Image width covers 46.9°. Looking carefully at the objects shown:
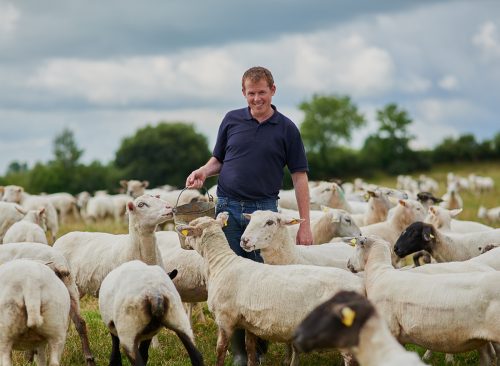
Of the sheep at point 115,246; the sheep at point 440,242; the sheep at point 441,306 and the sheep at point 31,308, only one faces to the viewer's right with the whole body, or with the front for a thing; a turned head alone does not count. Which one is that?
the sheep at point 115,246

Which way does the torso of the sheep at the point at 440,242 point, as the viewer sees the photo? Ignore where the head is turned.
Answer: to the viewer's left

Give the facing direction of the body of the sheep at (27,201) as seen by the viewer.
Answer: to the viewer's left

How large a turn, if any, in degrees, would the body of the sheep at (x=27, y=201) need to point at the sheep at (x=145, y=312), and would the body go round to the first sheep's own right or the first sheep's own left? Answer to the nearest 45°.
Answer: approximately 90° to the first sheep's own left

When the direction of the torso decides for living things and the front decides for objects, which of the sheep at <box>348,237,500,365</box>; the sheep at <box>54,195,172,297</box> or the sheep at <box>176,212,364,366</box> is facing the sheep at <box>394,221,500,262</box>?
the sheep at <box>54,195,172,297</box>

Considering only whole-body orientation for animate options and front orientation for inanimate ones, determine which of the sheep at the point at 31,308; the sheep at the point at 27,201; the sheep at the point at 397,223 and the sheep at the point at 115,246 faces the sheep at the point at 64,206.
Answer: the sheep at the point at 31,308

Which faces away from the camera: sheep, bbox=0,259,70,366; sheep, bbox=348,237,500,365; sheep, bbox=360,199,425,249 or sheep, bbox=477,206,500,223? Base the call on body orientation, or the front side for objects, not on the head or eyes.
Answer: sheep, bbox=0,259,70,366

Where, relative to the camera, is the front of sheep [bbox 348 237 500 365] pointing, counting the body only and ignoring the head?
to the viewer's left

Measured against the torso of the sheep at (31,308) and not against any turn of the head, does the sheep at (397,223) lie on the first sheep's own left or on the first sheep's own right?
on the first sheep's own right

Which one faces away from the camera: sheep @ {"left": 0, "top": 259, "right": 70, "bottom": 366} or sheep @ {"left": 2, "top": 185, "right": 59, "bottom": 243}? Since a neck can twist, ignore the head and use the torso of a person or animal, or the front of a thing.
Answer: sheep @ {"left": 0, "top": 259, "right": 70, "bottom": 366}
